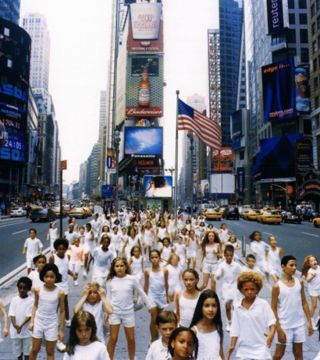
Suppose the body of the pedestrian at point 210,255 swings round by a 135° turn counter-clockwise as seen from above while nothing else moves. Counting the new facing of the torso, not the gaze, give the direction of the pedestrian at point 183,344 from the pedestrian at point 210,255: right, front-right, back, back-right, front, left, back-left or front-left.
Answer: back-right

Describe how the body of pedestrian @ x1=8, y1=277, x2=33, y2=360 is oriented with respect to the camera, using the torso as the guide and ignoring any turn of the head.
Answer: toward the camera

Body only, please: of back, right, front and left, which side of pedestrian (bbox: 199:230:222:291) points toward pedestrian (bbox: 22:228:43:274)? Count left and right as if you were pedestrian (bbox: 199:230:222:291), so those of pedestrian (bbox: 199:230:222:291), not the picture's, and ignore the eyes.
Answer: right

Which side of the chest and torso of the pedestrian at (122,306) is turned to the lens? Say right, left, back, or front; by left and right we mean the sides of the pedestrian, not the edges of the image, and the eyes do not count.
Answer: front

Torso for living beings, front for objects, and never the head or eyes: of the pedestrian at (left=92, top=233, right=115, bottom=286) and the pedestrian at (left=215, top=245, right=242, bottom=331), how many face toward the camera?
2

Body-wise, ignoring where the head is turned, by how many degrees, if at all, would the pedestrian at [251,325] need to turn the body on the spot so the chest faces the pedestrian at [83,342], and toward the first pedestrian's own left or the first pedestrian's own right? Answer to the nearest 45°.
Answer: approximately 45° to the first pedestrian's own right

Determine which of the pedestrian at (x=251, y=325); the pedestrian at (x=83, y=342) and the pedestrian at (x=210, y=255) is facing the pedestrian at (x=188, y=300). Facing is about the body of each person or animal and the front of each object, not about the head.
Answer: the pedestrian at (x=210, y=255)

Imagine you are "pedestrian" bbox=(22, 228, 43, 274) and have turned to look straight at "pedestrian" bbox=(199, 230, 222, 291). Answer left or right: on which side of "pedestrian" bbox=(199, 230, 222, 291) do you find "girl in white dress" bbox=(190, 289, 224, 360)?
right

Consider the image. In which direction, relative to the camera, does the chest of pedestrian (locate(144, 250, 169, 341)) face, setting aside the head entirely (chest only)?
toward the camera

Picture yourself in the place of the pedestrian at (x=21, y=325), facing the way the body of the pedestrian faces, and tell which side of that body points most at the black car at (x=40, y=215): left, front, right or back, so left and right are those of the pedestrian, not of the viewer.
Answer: back

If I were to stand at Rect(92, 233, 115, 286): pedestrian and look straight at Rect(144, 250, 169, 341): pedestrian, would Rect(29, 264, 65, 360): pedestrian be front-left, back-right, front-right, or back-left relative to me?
front-right

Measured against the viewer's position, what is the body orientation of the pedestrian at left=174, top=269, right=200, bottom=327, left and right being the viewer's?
facing the viewer
